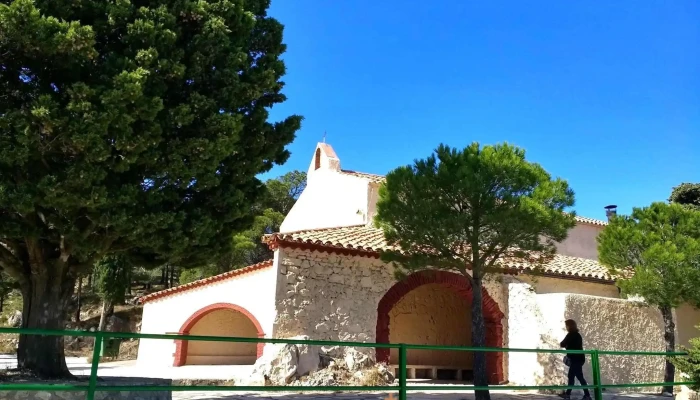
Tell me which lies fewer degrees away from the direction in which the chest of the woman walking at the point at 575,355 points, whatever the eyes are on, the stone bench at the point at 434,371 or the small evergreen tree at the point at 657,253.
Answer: the stone bench

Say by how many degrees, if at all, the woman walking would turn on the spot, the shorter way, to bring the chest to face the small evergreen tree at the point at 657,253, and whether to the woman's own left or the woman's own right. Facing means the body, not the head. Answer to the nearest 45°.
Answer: approximately 135° to the woman's own right

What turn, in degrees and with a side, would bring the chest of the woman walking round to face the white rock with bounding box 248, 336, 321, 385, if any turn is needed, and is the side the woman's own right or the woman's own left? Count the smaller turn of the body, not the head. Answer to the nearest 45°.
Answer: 0° — they already face it

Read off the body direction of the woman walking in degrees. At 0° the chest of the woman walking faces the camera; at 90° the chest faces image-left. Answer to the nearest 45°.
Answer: approximately 90°

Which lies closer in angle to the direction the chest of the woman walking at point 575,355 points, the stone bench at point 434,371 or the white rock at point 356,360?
the white rock

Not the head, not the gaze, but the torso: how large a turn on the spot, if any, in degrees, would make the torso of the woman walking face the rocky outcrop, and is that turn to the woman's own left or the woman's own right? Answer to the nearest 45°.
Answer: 0° — they already face it
